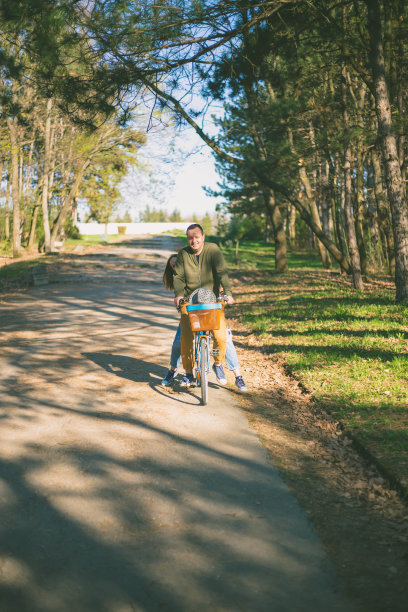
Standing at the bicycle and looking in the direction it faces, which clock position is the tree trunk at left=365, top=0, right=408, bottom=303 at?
The tree trunk is roughly at 7 o'clock from the bicycle.

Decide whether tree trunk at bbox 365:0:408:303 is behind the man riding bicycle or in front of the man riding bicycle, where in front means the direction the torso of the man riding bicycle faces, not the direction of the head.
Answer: behind

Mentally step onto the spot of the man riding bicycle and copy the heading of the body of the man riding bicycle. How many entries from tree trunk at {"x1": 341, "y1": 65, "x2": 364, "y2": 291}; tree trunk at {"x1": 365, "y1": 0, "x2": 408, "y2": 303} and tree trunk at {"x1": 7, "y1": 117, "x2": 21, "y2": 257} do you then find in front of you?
0

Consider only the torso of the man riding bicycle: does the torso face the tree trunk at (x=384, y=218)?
no

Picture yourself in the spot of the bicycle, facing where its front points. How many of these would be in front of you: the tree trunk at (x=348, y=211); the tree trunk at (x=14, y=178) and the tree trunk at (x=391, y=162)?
0

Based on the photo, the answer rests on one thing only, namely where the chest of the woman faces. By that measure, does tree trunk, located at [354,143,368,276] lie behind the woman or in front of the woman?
behind

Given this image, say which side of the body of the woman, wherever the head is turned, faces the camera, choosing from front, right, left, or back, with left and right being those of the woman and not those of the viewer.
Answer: front

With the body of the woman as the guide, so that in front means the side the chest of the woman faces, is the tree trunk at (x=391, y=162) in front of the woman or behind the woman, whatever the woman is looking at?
behind

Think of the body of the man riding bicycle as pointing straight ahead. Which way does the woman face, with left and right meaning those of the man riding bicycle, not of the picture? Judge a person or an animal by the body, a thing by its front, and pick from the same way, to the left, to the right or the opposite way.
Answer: the same way

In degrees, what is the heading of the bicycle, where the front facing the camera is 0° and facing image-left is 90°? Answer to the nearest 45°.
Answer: approximately 0°

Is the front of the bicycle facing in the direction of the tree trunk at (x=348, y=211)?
no

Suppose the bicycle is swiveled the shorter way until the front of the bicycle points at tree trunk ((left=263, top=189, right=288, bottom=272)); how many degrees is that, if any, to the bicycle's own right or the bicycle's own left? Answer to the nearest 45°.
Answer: approximately 180°

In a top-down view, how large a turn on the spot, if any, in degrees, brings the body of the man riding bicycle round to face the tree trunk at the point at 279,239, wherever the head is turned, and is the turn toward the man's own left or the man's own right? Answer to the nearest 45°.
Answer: approximately 180°

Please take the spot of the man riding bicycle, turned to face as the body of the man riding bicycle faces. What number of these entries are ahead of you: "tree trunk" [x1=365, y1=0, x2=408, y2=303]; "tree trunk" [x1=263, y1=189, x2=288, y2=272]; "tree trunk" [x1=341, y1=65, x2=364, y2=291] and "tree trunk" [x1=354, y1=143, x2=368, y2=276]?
0
